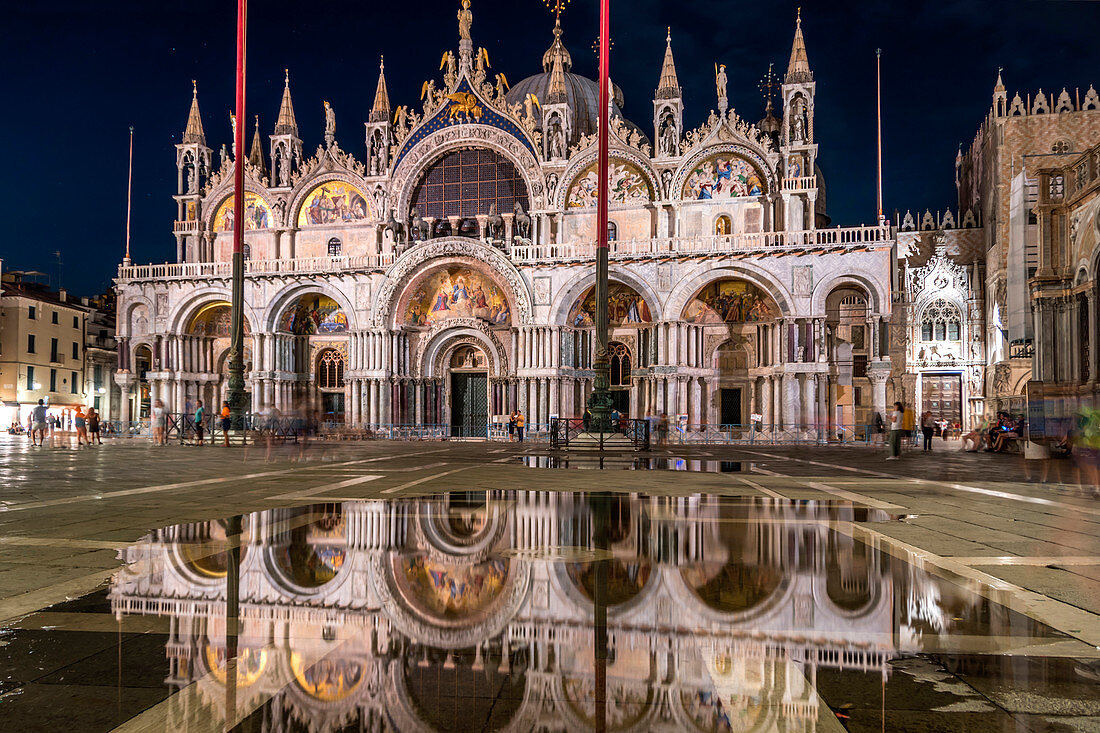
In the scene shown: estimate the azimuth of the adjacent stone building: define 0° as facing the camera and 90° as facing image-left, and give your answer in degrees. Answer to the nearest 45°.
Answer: approximately 0°

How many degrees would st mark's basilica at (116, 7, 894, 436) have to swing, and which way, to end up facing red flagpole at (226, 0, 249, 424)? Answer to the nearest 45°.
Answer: approximately 45° to its right

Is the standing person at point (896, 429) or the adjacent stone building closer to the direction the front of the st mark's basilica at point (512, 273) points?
the standing person

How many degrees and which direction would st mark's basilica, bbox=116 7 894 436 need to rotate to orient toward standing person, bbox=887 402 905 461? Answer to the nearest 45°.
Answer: approximately 45° to its left

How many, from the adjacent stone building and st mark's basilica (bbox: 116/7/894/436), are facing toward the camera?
2

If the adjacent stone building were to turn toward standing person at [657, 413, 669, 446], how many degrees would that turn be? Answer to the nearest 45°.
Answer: approximately 45° to its right

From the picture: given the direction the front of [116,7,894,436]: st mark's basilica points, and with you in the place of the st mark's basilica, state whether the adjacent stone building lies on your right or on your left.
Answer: on your left

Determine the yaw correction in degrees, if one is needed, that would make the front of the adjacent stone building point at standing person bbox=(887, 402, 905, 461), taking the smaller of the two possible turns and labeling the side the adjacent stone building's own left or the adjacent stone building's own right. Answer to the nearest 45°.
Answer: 0° — it already faces them

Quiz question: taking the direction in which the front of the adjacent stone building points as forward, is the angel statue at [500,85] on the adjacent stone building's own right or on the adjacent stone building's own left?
on the adjacent stone building's own right

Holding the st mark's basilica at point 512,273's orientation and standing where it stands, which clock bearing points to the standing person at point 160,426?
The standing person is roughly at 2 o'clock from the st mark's basilica.

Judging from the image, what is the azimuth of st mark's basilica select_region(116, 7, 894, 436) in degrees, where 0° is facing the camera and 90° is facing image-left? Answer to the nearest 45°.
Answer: approximately 0°
